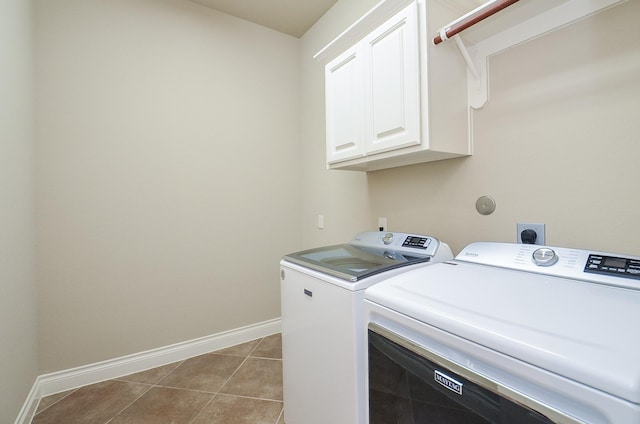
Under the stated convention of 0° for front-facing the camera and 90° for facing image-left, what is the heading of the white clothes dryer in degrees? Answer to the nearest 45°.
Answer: approximately 45°

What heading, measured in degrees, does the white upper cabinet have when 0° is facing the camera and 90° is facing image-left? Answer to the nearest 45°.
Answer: approximately 45°

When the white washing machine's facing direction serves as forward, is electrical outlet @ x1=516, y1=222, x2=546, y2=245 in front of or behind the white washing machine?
behind

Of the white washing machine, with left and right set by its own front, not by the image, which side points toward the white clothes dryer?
left
